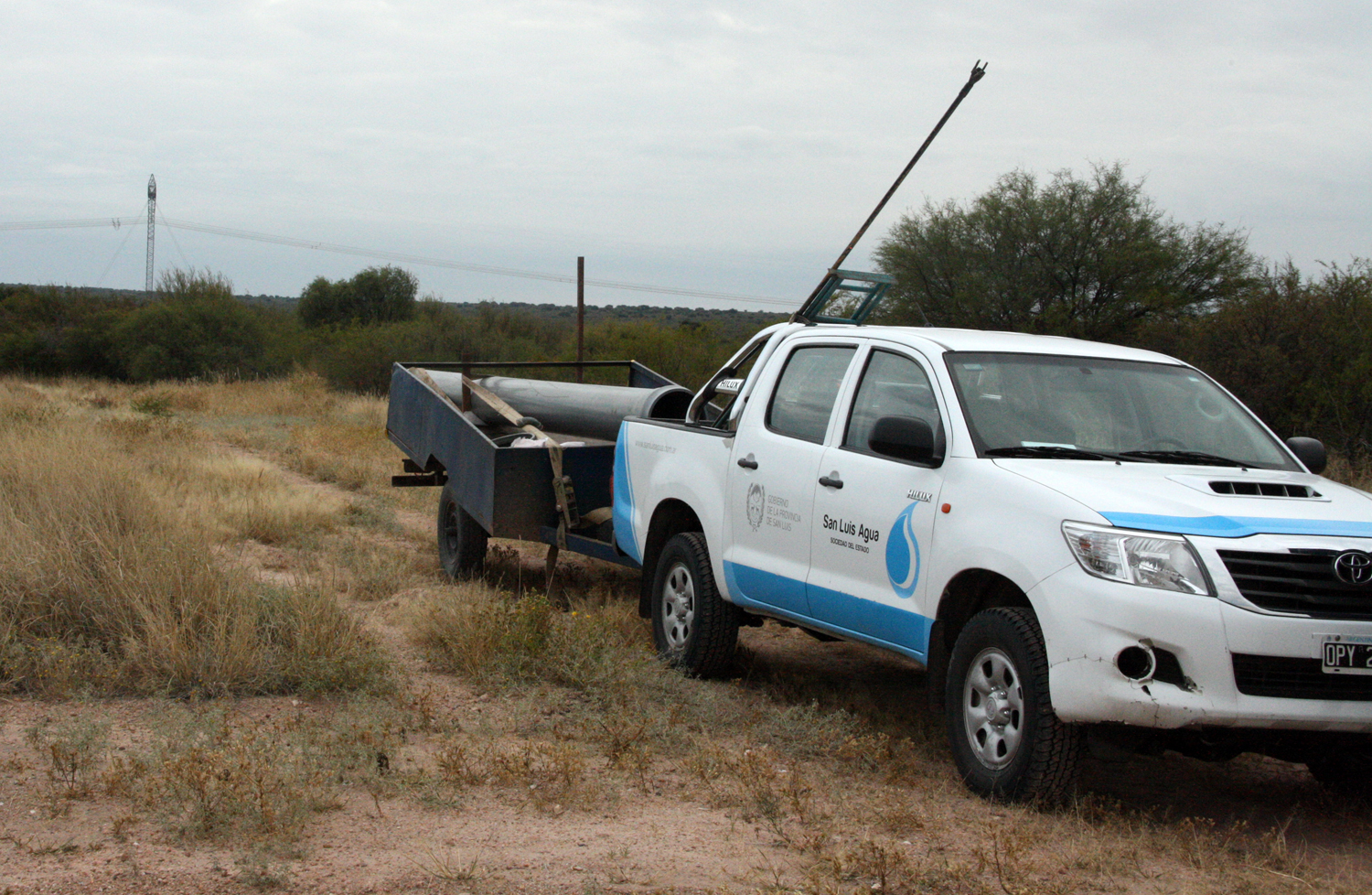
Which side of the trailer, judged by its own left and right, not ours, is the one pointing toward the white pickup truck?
front

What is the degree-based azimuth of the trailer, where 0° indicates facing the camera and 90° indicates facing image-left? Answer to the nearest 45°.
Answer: approximately 315°

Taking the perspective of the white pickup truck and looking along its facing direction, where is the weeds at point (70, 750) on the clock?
The weeds is roughly at 4 o'clock from the white pickup truck.

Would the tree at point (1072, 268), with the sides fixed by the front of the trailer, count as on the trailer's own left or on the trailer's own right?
on the trailer's own left

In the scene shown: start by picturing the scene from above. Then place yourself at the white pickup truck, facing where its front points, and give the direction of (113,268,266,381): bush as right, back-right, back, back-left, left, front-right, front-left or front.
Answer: back

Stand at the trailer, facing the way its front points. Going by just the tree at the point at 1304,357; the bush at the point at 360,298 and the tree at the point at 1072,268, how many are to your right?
0

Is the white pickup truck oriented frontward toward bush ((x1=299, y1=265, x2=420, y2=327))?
no

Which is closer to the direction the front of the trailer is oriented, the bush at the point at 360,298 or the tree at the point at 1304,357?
the tree

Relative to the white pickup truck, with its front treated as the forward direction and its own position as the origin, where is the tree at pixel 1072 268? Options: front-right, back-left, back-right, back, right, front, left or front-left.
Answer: back-left

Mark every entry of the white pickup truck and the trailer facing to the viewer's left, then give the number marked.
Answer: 0

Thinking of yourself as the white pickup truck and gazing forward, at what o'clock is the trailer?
The trailer is roughly at 6 o'clock from the white pickup truck.

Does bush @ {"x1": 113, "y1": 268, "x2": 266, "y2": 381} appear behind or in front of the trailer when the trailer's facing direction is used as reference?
behind

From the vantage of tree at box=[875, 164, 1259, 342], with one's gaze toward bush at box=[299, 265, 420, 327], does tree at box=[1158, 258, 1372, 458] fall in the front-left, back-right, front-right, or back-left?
back-left

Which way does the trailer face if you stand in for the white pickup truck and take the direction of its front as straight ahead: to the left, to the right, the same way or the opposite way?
the same way

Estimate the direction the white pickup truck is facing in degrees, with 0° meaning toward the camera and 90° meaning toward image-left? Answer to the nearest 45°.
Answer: approximately 315°

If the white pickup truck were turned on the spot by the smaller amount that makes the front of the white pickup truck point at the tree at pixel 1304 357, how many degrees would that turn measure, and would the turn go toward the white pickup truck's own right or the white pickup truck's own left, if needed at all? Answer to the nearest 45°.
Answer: approximately 135° to the white pickup truck's own left

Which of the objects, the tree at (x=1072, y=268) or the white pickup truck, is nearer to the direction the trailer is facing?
the white pickup truck

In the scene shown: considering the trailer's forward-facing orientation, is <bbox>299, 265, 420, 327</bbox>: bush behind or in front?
behind

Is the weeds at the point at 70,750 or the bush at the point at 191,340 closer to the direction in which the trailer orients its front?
the weeds
